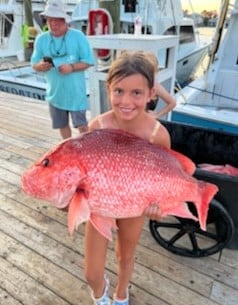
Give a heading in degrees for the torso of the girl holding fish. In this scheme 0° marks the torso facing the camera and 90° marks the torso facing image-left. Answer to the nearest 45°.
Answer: approximately 0°

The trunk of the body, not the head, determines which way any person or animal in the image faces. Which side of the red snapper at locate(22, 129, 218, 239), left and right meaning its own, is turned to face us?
left

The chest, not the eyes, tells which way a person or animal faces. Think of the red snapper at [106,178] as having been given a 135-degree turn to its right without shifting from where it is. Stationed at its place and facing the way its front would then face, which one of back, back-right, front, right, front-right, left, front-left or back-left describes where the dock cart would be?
front

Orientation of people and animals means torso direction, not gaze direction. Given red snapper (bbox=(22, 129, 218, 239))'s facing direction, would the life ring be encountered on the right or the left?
on its right

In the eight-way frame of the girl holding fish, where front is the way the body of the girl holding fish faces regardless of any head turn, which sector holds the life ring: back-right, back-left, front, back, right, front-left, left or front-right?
back

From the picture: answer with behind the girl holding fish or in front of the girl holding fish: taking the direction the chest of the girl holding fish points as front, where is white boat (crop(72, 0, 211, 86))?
behind

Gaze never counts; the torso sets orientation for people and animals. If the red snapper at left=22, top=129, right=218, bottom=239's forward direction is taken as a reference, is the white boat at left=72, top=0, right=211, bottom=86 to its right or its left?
on its right
